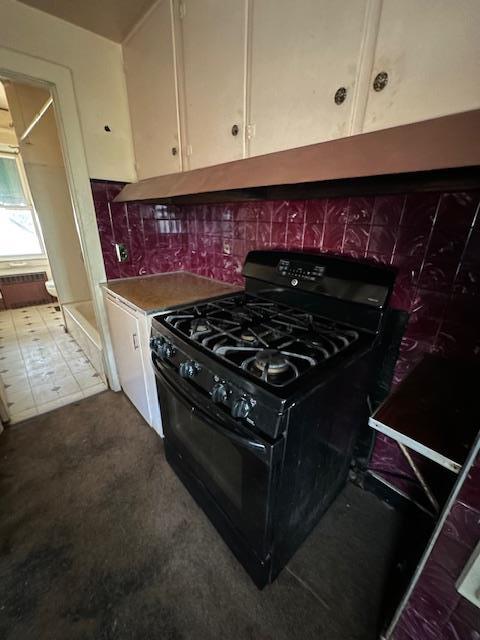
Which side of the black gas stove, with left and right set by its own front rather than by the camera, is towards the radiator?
right

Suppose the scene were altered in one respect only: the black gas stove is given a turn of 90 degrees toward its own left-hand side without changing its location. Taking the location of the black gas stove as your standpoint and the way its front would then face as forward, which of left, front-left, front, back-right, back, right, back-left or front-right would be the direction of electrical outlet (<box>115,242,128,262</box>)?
back

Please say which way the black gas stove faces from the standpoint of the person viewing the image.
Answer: facing the viewer and to the left of the viewer

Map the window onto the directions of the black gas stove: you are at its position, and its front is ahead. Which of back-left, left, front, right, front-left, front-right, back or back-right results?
right

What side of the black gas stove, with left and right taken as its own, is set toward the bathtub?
right
